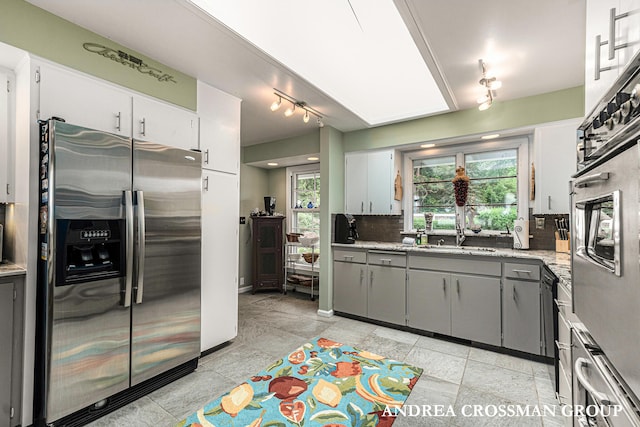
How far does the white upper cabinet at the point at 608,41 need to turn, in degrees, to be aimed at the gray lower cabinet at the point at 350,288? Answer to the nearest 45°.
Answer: approximately 45° to its right

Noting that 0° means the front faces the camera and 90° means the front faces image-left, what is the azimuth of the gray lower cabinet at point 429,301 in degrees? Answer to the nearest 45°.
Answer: approximately 45°

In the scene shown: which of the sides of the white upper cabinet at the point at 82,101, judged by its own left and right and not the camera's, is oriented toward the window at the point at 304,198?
left

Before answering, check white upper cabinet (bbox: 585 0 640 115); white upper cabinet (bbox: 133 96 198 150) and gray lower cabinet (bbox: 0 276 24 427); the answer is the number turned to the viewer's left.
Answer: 1

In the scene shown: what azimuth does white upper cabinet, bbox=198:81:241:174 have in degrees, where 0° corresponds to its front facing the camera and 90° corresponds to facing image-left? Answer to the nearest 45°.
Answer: approximately 315°

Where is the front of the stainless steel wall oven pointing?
to the viewer's left

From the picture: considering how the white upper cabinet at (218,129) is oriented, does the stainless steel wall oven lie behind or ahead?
ahead

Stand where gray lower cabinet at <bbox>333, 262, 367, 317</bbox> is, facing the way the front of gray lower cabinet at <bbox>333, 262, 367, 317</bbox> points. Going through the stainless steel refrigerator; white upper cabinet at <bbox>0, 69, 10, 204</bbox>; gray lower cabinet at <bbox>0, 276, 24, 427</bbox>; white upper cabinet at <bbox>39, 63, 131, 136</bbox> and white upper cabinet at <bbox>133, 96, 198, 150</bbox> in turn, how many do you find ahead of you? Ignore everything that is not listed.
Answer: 5

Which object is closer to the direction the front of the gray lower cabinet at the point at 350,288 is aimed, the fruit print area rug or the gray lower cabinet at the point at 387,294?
the fruit print area rug

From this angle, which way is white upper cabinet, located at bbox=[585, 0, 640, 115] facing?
to the viewer's left

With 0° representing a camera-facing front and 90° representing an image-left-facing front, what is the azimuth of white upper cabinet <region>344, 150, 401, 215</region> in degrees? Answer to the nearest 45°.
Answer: approximately 45°

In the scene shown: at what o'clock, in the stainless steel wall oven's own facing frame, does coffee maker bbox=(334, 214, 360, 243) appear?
The coffee maker is roughly at 1 o'clock from the stainless steel wall oven.

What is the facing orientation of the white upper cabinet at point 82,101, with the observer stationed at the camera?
facing the viewer and to the right of the viewer

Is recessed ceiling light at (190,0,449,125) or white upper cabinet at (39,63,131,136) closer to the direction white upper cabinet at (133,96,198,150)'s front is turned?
the recessed ceiling light

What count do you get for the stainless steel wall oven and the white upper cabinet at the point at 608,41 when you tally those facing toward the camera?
0
